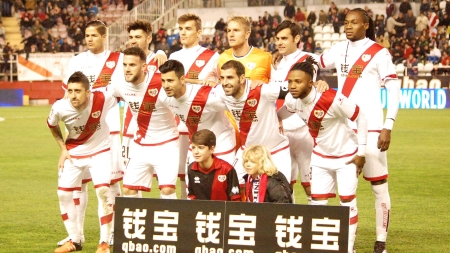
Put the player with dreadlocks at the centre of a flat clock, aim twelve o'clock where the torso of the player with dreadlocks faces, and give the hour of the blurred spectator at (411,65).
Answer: The blurred spectator is roughly at 5 o'clock from the player with dreadlocks.

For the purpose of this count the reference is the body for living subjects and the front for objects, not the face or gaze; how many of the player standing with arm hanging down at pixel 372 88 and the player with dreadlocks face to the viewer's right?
0

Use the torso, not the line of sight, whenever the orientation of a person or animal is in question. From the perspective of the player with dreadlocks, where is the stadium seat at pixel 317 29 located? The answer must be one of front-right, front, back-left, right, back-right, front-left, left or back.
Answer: back-right

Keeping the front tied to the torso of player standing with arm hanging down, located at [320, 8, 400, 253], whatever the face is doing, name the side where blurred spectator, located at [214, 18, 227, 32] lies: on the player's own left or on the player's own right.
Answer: on the player's own right

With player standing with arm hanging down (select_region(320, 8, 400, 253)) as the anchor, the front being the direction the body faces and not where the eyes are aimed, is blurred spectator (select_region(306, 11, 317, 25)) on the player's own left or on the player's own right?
on the player's own right

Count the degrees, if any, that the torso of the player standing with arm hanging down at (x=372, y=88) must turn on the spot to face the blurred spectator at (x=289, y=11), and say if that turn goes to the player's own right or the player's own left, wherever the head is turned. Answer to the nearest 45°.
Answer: approximately 135° to the player's own right

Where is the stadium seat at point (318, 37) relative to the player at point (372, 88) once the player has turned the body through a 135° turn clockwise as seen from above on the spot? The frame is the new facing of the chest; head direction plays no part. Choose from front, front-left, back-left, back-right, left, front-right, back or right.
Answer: front

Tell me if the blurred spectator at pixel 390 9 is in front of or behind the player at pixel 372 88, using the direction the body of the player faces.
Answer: behind

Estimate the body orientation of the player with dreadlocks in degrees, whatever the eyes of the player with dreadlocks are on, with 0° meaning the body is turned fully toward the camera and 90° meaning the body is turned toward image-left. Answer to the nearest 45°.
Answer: approximately 45°

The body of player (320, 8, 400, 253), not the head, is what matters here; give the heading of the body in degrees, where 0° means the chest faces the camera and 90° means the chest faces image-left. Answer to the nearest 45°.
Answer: approximately 45°

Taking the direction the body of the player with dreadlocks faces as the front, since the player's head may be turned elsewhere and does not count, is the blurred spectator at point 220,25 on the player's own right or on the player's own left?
on the player's own right

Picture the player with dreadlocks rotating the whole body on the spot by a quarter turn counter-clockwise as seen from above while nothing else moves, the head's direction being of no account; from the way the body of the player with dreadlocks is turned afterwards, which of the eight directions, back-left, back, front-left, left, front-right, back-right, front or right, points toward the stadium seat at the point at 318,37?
back-left

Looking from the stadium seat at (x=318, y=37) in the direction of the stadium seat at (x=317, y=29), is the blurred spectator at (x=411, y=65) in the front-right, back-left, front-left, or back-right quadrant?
back-right
